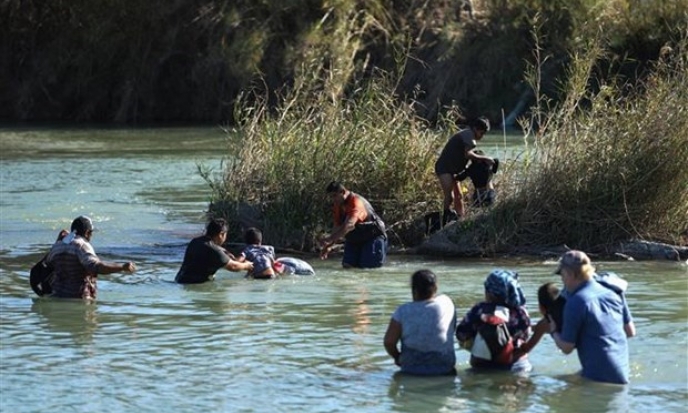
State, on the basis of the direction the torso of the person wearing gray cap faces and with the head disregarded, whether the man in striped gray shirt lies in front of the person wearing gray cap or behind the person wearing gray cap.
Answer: in front

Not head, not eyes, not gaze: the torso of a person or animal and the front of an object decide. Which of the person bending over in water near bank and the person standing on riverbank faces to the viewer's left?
the person bending over in water near bank

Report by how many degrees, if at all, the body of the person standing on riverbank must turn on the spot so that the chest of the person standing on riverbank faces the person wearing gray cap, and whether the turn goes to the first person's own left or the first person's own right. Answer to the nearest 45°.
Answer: approximately 90° to the first person's own right

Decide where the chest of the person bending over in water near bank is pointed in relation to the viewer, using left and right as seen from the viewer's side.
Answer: facing to the left of the viewer

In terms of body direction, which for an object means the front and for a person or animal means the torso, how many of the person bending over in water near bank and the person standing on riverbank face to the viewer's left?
1

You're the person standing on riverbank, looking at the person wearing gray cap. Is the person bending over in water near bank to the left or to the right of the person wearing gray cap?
right

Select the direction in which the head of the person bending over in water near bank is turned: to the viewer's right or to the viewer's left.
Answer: to the viewer's left

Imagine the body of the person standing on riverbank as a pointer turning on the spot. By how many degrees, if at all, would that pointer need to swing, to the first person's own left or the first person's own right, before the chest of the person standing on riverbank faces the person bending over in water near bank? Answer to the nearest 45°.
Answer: approximately 135° to the first person's own right

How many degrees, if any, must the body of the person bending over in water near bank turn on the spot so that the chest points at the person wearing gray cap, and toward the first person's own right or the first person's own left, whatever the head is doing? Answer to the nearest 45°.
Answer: approximately 90° to the first person's own left

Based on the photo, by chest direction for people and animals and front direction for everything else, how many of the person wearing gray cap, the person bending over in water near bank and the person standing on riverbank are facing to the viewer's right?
1

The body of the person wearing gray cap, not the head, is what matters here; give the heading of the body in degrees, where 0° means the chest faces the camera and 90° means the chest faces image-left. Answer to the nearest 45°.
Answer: approximately 135°

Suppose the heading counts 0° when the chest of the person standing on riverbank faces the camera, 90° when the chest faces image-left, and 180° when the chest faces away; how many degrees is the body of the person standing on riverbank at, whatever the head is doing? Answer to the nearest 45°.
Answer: approximately 270°

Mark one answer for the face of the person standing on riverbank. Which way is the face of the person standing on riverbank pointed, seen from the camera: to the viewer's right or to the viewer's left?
to the viewer's right
